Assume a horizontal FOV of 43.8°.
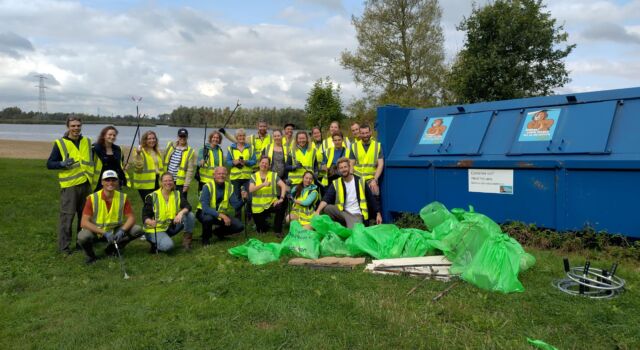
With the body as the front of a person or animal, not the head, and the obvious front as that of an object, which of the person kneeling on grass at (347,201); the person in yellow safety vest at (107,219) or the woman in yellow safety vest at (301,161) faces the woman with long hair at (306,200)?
the woman in yellow safety vest

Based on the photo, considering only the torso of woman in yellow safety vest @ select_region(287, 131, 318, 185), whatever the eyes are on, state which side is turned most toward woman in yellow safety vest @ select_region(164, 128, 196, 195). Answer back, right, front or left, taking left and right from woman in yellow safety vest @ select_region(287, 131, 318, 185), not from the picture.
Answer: right

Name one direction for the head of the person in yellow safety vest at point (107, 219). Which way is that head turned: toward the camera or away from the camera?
toward the camera

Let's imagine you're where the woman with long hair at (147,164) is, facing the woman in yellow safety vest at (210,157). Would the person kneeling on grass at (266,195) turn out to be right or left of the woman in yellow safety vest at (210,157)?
right

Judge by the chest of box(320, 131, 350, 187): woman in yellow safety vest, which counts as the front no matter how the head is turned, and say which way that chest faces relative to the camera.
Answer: toward the camera

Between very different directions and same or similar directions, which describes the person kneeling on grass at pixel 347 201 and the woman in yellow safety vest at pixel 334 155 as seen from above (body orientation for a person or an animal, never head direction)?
same or similar directions

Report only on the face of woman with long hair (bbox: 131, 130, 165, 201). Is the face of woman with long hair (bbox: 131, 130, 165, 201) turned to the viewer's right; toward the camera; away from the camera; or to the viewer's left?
toward the camera

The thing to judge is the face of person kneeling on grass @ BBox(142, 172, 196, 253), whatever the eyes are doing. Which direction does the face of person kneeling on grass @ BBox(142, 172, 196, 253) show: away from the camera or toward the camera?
toward the camera

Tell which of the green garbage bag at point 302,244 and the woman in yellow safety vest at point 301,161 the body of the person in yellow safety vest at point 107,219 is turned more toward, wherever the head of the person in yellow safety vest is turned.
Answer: the green garbage bag

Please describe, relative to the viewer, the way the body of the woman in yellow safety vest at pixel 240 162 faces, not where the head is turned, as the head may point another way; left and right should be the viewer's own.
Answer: facing the viewer

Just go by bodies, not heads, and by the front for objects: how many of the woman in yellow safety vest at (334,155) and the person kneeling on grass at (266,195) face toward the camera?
2

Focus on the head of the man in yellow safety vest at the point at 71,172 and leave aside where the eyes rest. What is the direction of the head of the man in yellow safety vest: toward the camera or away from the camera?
toward the camera

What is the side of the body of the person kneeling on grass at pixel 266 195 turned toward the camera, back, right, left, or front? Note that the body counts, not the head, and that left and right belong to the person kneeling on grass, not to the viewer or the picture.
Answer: front
